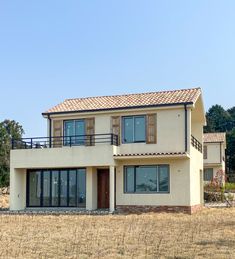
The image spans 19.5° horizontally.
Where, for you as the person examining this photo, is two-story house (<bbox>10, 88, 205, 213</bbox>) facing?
facing the viewer
